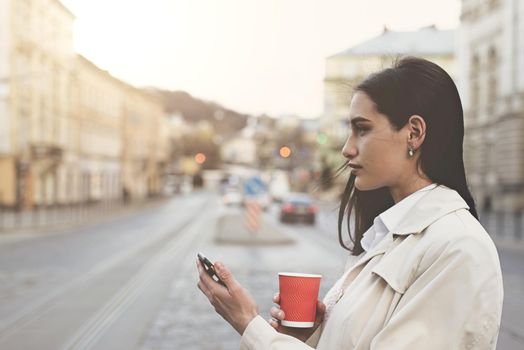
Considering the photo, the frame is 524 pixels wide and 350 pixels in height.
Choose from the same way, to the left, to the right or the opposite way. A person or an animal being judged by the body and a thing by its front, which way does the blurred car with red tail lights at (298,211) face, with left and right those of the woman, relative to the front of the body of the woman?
to the right

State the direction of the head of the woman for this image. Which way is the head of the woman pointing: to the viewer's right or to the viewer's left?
to the viewer's left

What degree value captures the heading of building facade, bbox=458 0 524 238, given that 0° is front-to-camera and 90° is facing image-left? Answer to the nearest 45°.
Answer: approximately 45°

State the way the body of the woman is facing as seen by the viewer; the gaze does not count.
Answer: to the viewer's left

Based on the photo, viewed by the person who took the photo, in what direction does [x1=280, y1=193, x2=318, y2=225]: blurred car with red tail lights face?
facing away from the viewer

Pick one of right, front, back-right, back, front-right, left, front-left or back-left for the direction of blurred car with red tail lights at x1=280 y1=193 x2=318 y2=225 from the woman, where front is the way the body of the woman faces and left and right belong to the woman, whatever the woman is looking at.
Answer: right

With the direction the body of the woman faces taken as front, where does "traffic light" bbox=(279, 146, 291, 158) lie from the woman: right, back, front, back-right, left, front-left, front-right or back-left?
right

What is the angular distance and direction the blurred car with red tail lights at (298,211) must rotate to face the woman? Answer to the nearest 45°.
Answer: approximately 180°

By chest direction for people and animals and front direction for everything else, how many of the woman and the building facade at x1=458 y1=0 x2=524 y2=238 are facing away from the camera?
0

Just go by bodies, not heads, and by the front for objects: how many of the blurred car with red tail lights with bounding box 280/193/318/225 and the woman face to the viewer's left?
1
